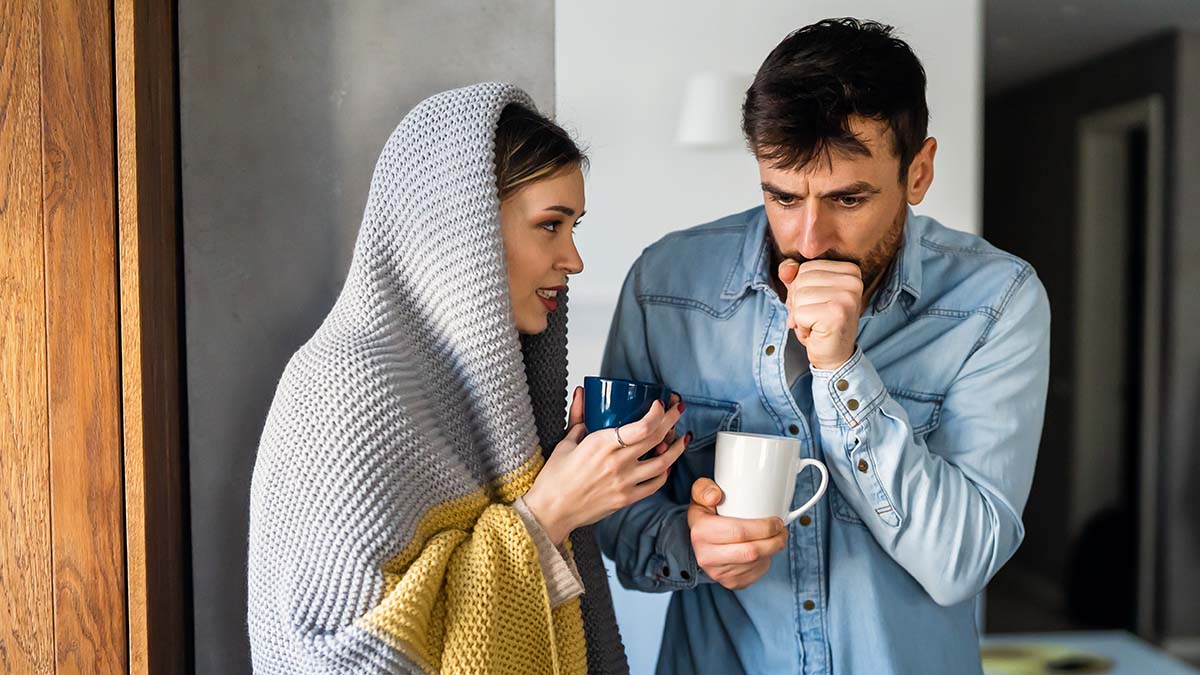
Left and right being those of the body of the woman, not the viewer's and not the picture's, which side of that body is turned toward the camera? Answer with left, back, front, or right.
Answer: right

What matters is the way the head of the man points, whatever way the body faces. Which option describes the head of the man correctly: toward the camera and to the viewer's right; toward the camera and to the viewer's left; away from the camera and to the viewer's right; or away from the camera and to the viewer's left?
toward the camera and to the viewer's left

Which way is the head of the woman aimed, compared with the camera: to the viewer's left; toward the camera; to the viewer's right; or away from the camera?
to the viewer's right
